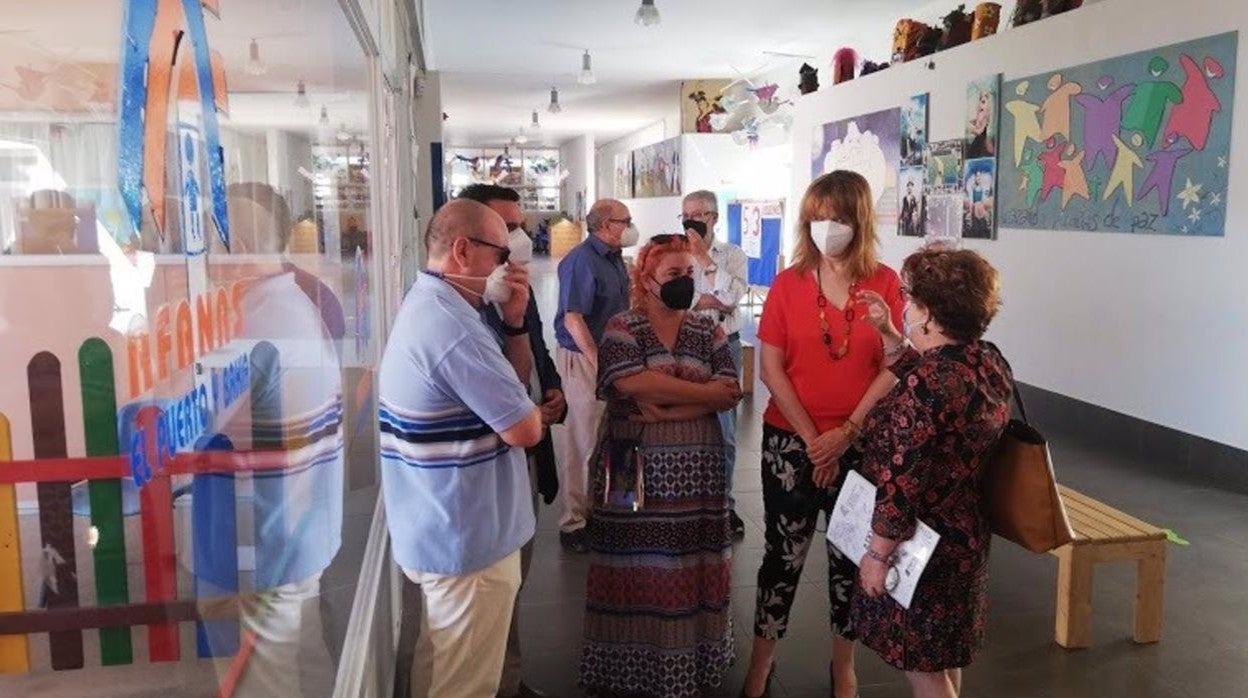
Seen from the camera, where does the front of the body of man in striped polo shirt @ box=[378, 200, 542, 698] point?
to the viewer's right

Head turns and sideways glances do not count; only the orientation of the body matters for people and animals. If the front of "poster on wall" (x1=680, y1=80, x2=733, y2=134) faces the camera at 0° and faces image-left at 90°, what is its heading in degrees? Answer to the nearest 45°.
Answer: approximately 0°

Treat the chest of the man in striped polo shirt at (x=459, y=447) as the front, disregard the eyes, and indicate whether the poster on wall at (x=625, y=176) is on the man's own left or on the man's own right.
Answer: on the man's own left

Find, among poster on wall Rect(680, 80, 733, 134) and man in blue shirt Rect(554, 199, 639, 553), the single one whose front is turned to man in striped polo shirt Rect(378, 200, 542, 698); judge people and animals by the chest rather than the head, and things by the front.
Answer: the poster on wall

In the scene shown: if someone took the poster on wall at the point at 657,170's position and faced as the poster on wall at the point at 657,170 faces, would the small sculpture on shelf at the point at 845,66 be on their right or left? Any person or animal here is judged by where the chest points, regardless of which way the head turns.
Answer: on their left

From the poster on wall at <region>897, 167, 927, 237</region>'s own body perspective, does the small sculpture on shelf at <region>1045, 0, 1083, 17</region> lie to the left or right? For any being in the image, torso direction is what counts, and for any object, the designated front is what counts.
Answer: on its left

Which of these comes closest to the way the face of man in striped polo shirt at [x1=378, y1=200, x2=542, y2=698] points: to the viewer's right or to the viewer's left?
to the viewer's right

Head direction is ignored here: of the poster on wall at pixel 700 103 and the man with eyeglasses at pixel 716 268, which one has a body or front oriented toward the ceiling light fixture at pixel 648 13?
the poster on wall

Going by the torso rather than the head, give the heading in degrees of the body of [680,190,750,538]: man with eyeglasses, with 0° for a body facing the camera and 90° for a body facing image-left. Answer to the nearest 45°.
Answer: approximately 45°

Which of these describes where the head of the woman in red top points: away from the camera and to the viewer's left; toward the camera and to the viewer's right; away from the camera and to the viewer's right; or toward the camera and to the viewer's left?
toward the camera and to the viewer's right

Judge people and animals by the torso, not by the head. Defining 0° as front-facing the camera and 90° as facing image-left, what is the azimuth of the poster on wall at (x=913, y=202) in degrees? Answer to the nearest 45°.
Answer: approximately 45°
